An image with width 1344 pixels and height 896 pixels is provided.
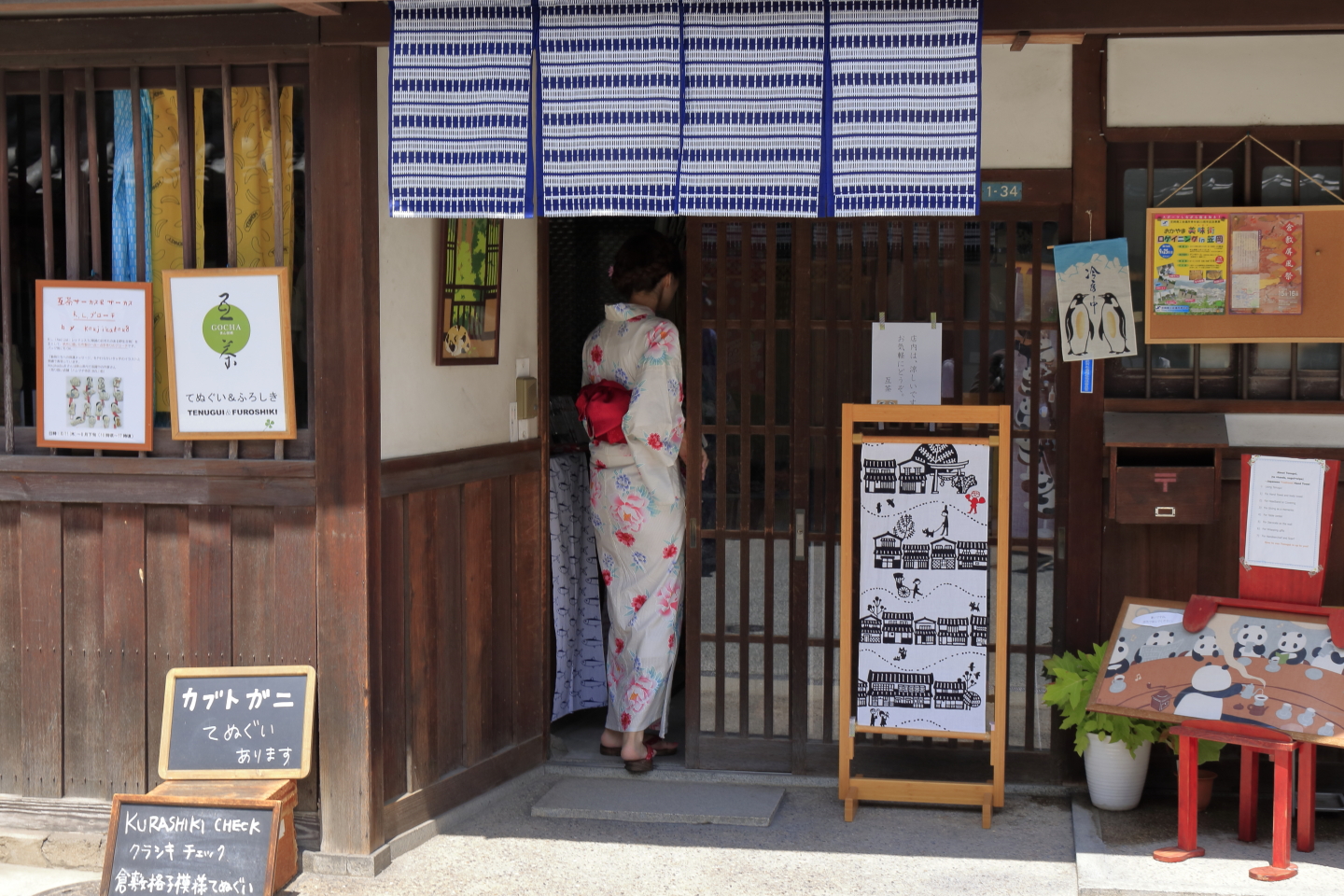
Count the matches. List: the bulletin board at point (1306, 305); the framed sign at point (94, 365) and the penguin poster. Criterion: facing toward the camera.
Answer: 3

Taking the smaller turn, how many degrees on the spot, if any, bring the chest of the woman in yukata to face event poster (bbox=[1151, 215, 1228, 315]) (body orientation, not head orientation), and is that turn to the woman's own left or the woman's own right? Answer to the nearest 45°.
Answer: approximately 45° to the woman's own right

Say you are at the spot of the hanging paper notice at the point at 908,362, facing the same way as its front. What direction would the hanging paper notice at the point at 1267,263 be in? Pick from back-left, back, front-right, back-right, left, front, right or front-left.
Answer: left

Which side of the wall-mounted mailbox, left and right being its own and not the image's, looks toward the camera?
front

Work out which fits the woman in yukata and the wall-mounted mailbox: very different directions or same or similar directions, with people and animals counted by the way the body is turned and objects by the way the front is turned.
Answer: very different directions

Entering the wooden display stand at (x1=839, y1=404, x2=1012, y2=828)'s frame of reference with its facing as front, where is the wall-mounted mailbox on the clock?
The wall-mounted mailbox is roughly at 9 o'clock from the wooden display stand.

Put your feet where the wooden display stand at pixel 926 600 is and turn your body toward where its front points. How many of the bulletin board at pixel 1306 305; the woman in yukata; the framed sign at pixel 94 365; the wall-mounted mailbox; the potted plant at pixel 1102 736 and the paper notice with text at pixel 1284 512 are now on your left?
4

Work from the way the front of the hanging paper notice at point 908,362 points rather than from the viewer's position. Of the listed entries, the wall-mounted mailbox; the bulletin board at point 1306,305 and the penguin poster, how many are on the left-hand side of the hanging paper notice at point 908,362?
3

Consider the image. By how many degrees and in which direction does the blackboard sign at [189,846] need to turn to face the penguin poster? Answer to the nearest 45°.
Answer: approximately 90° to its left

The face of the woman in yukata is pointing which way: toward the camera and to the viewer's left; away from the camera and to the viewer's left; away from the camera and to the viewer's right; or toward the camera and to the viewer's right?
away from the camera and to the viewer's right

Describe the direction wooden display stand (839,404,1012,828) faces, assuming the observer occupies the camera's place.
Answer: facing the viewer

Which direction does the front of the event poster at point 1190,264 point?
toward the camera

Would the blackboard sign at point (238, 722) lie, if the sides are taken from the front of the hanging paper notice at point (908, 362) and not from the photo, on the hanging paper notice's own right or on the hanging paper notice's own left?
on the hanging paper notice's own right
